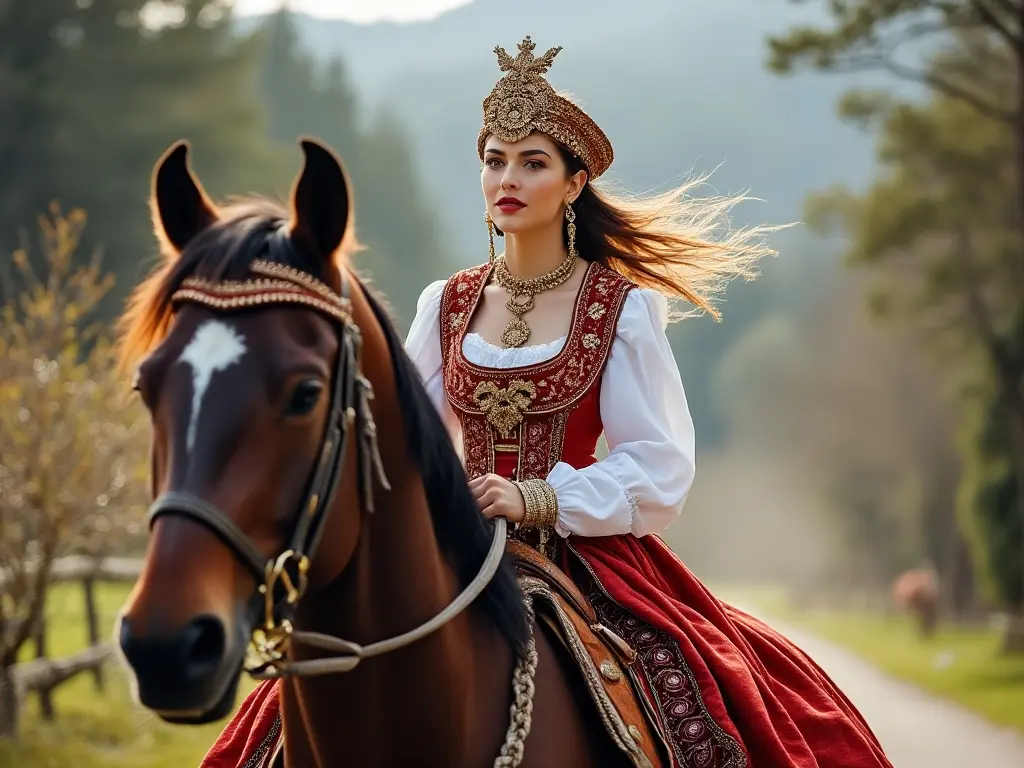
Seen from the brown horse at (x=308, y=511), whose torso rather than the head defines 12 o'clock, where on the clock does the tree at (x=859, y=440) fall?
The tree is roughly at 5 o'clock from the brown horse.

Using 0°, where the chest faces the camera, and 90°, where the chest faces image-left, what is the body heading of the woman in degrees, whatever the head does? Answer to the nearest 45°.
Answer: approximately 45°

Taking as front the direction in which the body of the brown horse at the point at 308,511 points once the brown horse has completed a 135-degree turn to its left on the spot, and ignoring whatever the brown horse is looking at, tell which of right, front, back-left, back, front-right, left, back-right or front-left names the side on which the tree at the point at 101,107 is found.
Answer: left

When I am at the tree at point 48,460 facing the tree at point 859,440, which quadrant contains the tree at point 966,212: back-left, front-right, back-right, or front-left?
front-right

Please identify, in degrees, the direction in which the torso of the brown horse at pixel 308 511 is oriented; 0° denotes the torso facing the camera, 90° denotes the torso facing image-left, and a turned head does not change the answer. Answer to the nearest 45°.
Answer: approximately 45°

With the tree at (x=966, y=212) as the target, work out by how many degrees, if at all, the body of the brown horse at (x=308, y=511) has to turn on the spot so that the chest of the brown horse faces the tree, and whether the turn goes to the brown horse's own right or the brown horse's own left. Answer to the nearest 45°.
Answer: approximately 180°

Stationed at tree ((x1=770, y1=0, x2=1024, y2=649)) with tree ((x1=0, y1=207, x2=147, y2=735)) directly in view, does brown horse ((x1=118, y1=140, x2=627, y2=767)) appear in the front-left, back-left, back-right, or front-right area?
front-left

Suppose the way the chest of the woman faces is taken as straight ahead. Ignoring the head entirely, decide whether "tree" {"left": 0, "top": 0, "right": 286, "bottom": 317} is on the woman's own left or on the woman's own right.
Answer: on the woman's own right

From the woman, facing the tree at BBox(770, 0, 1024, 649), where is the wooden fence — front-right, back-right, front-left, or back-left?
front-left

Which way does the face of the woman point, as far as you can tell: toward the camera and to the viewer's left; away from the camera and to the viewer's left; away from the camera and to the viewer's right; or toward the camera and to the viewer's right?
toward the camera and to the viewer's left
